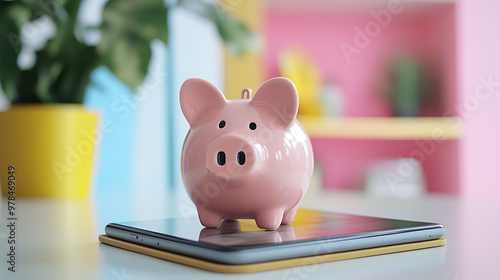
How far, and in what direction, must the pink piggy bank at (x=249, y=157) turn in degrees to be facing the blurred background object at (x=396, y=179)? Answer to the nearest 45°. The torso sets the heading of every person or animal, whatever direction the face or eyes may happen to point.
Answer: approximately 180°

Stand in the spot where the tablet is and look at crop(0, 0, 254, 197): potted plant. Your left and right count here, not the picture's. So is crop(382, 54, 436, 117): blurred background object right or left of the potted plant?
right

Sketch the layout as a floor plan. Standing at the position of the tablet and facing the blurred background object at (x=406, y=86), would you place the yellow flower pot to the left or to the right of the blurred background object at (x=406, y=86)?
left

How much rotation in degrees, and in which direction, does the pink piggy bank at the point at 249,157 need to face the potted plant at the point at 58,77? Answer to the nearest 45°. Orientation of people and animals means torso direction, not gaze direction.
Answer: approximately 135° to its right

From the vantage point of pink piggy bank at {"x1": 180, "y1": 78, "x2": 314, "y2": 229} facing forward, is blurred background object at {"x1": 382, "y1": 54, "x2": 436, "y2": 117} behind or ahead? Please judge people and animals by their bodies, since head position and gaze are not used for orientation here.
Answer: behind

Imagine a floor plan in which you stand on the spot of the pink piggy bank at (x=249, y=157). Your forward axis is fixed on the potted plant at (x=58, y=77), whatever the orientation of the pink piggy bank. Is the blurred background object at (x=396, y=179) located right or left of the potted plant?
right

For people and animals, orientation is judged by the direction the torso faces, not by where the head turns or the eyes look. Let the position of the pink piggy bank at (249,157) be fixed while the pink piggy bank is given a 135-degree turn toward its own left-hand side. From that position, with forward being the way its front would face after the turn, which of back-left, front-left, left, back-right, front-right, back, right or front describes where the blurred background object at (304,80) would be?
front-left

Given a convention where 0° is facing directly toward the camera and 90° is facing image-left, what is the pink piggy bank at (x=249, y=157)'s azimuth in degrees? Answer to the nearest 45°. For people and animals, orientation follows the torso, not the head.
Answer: approximately 0°
